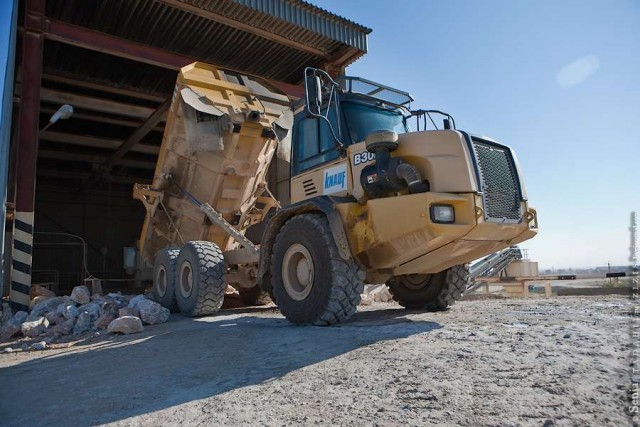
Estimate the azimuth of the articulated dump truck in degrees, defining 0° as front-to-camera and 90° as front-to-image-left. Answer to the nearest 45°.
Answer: approximately 315°

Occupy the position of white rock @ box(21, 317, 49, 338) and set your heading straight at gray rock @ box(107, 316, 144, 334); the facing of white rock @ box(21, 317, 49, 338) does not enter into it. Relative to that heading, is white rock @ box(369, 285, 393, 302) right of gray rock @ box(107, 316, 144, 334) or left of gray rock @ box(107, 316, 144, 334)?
left

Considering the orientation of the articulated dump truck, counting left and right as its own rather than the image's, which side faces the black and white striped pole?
back

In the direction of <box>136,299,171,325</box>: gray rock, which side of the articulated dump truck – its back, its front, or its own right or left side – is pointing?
back

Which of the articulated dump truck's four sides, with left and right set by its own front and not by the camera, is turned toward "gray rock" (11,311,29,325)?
back

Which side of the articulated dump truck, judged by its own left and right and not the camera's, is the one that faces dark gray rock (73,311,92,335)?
back

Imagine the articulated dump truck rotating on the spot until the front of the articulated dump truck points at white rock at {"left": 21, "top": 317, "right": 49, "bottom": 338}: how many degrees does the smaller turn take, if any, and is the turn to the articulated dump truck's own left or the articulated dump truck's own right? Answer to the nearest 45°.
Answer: approximately 135° to the articulated dump truck's own right
